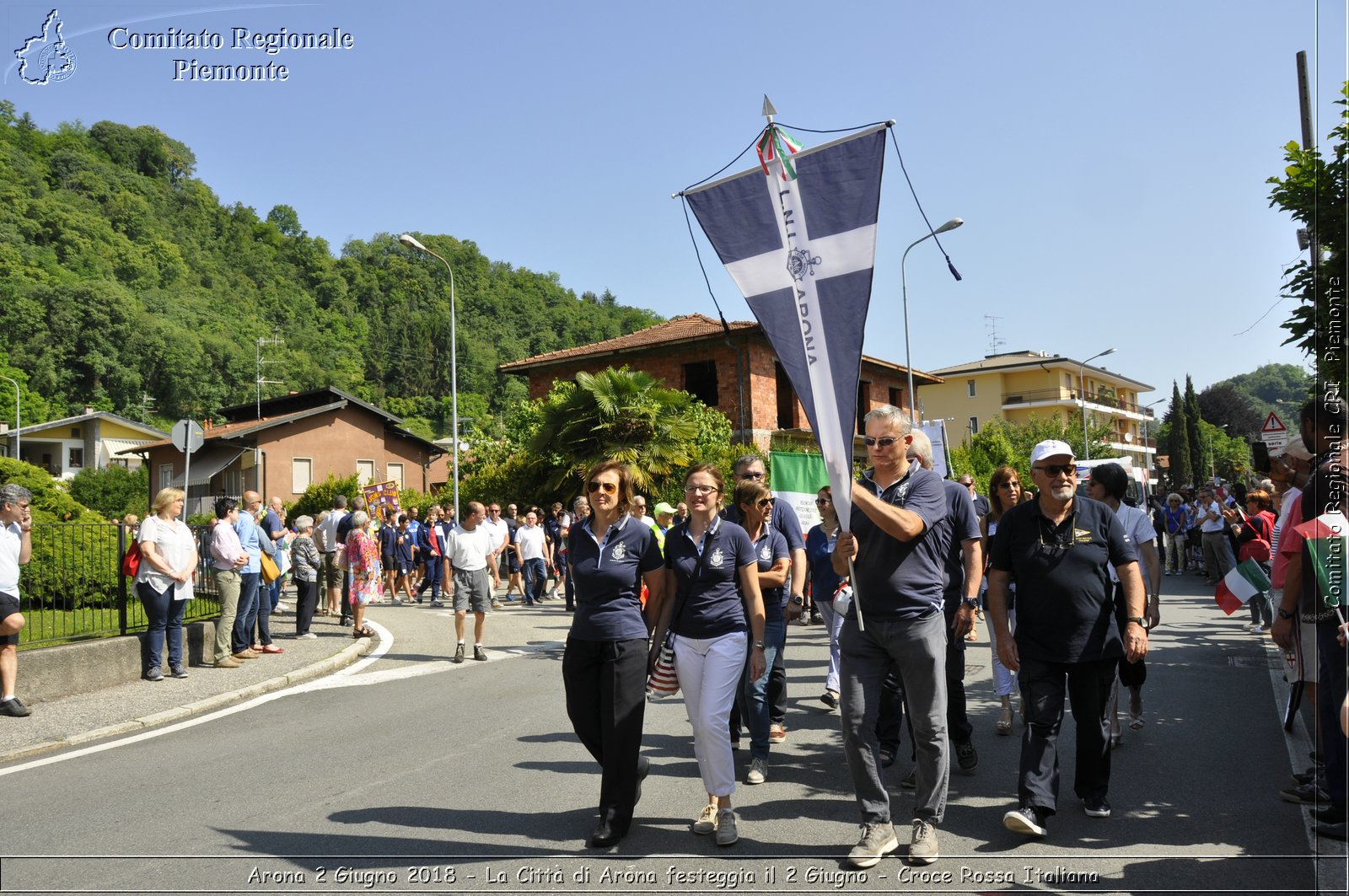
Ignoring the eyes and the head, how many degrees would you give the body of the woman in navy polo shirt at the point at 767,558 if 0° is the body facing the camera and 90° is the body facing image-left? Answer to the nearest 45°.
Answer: approximately 0°

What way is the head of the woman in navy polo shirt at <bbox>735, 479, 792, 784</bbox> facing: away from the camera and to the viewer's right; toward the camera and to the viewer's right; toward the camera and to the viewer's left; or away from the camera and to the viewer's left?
toward the camera and to the viewer's right

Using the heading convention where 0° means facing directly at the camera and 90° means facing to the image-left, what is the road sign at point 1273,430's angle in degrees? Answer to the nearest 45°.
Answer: approximately 0°

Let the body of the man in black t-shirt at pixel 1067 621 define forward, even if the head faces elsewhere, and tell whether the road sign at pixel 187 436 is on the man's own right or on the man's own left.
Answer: on the man's own right

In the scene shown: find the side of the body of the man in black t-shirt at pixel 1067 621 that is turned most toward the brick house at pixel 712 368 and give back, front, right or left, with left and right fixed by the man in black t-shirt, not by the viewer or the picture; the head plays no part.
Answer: back

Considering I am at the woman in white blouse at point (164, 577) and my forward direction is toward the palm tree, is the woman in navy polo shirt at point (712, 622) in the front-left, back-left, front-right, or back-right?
back-right
